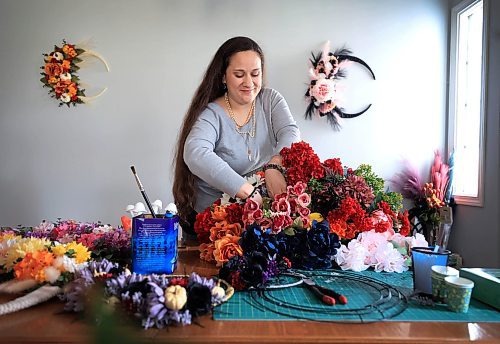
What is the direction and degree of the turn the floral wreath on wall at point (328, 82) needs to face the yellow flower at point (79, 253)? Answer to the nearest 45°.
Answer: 0° — it already faces it

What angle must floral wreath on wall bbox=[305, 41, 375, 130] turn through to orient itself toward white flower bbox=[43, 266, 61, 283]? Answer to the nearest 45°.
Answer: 0° — it already faces it

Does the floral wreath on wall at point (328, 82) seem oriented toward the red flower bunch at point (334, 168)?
yes

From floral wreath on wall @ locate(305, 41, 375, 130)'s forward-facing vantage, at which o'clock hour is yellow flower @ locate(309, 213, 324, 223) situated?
The yellow flower is roughly at 12 o'clock from the floral wreath on wall.

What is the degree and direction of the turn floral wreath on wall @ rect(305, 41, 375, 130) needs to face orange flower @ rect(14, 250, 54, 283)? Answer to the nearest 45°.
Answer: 0° — it already faces it

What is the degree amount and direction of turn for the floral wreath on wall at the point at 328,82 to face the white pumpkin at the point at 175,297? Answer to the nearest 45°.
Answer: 0° — it already faces it

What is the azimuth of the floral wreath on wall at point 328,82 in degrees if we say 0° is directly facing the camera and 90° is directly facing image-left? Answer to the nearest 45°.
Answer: approximately 0°

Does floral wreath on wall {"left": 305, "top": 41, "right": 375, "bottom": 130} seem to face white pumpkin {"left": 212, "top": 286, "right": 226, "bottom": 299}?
yes
